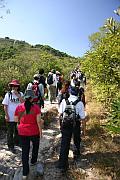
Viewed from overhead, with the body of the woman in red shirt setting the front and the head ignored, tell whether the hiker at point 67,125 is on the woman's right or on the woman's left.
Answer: on the woman's right

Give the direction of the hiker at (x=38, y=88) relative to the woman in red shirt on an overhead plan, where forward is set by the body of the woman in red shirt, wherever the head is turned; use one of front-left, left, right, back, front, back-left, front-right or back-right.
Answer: front

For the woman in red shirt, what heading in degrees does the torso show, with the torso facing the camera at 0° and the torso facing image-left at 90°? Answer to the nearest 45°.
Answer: approximately 180°

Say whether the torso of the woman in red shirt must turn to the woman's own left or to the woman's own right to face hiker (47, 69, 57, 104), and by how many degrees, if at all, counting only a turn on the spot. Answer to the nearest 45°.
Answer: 0° — they already face them

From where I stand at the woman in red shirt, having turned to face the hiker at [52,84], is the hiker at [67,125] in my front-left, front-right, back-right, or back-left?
front-right
